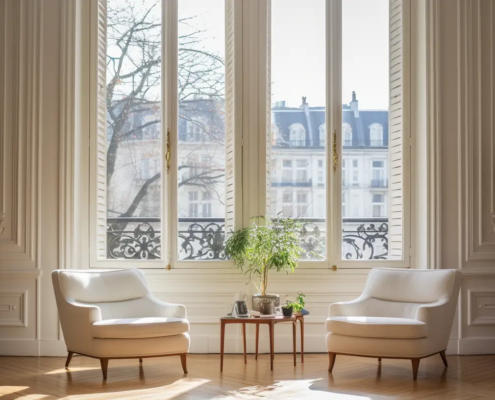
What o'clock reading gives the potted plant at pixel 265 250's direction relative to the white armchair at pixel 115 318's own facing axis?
The potted plant is roughly at 10 o'clock from the white armchair.

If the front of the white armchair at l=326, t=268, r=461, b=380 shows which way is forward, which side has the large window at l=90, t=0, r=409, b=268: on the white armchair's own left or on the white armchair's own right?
on the white armchair's own right

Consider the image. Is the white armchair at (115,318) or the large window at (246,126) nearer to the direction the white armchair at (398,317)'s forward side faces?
the white armchair

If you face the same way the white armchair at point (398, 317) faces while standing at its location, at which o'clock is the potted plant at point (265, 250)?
The potted plant is roughly at 2 o'clock from the white armchair.

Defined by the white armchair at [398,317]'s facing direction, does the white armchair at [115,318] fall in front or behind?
in front

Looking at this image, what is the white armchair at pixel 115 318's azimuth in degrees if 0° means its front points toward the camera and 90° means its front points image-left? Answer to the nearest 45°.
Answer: approximately 315°

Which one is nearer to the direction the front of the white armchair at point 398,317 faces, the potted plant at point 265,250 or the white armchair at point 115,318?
the white armchair

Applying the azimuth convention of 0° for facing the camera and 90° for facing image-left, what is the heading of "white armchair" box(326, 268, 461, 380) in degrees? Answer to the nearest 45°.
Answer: approximately 45°
